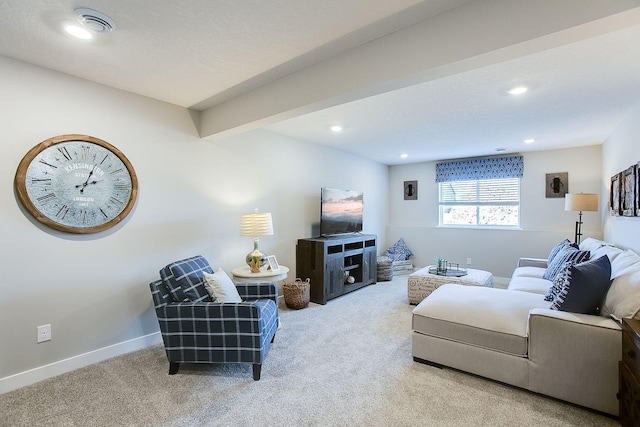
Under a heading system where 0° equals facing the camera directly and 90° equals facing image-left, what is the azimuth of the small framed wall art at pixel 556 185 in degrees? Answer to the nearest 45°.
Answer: approximately 0°

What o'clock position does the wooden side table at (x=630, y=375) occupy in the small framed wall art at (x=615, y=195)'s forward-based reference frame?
The wooden side table is roughly at 9 o'clock from the small framed wall art.

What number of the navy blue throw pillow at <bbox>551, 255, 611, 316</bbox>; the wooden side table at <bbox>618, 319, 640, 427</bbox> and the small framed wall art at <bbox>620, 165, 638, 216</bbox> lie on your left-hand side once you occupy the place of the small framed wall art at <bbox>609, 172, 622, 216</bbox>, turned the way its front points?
3

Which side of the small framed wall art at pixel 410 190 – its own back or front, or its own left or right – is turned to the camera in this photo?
front

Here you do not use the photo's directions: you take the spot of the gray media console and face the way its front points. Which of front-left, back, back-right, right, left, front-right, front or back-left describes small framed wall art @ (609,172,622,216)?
front-left

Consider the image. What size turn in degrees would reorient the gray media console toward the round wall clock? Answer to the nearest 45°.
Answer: approximately 90° to its right

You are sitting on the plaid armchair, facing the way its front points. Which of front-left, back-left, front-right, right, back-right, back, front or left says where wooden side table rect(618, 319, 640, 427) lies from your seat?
front-right

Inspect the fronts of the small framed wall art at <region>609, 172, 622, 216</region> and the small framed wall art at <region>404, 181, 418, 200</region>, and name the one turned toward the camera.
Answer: the small framed wall art at <region>404, 181, 418, 200</region>

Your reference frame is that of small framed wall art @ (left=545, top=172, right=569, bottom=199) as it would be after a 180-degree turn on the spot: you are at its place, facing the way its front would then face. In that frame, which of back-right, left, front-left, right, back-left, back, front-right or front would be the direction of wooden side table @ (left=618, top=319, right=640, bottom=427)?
back

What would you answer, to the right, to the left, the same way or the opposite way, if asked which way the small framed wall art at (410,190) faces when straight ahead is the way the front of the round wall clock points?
to the right

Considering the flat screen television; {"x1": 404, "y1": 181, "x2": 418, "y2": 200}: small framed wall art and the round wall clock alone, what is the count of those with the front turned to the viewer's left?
0
